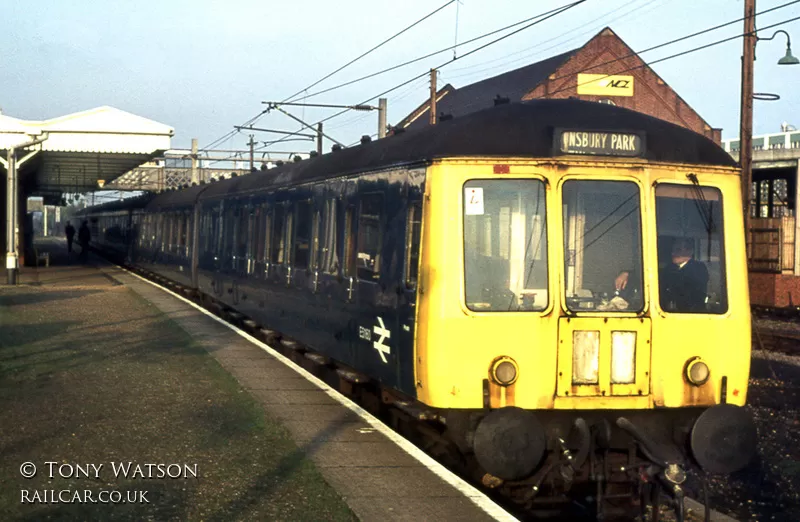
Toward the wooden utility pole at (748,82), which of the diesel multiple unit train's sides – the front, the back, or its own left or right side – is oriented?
left

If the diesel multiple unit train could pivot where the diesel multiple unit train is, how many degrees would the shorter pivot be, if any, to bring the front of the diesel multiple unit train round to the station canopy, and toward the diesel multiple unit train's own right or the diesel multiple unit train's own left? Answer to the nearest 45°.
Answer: approximately 180°

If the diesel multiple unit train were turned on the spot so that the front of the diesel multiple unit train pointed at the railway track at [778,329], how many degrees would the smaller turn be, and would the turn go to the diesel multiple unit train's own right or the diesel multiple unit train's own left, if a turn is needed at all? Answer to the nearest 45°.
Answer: approximately 90° to the diesel multiple unit train's own left

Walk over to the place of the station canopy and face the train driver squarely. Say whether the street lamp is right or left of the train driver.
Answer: left

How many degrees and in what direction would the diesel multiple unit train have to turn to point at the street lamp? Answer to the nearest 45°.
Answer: approximately 90° to its left

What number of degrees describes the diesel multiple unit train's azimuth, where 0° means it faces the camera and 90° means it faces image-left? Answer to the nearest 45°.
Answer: approximately 315°
